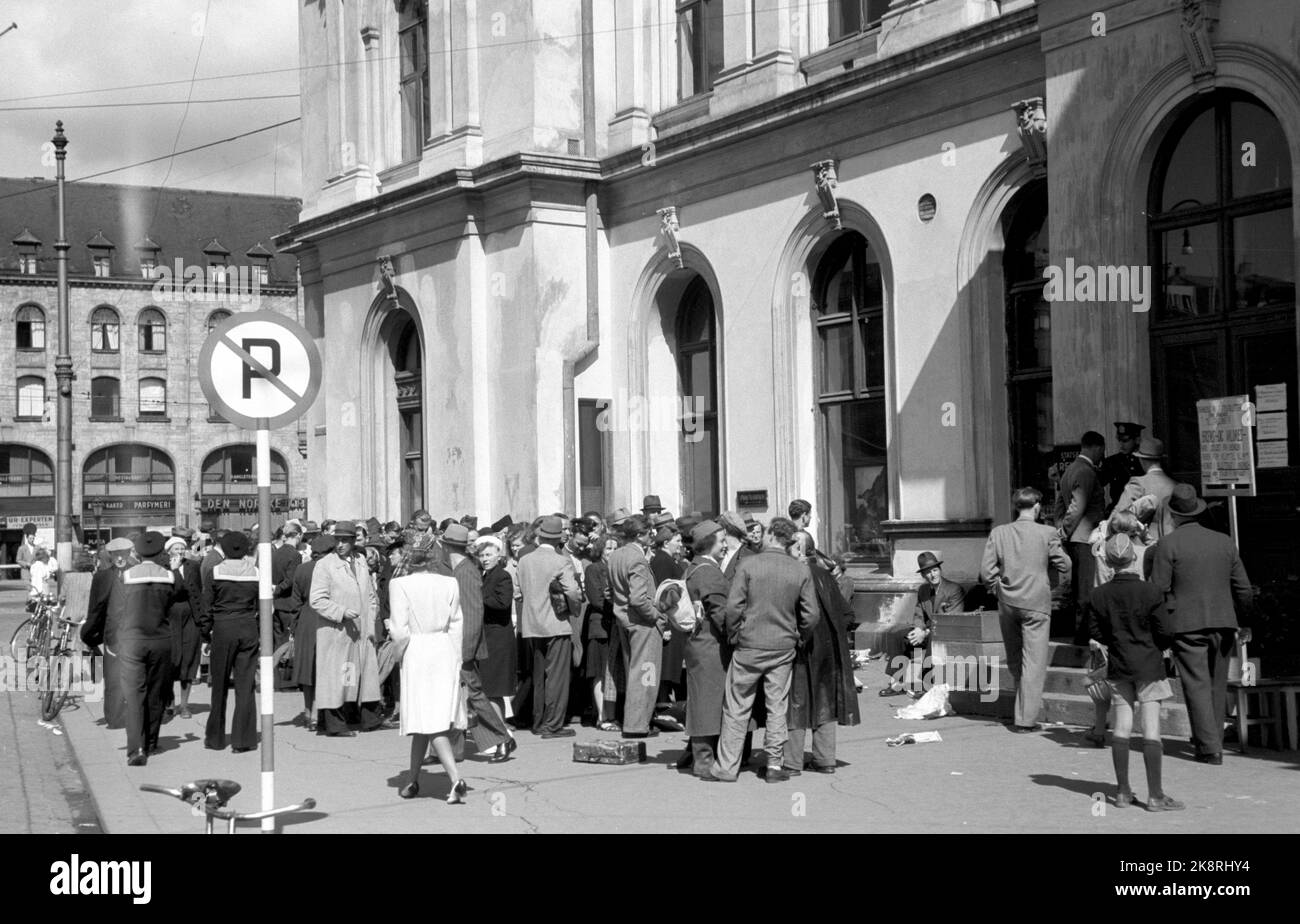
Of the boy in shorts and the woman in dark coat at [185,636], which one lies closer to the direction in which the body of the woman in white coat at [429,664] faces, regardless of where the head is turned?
the woman in dark coat

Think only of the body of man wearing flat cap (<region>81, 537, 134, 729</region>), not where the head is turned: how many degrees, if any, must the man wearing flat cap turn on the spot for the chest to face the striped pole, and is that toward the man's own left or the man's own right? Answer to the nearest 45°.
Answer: approximately 45° to the man's own right

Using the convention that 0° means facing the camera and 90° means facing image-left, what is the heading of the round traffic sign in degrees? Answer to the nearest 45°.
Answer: approximately 0°

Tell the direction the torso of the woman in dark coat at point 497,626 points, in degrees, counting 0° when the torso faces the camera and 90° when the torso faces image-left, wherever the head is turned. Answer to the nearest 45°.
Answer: approximately 45°

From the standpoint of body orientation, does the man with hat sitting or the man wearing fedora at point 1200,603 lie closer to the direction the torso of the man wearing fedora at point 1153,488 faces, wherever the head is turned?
the man with hat sitting

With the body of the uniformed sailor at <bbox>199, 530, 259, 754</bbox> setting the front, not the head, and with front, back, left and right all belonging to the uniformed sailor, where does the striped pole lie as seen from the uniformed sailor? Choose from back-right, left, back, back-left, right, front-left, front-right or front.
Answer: back

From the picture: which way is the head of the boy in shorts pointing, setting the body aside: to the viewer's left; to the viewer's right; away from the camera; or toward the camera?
away from the camera
